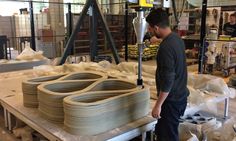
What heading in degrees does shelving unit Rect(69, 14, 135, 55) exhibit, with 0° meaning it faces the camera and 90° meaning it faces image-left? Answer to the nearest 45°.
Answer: approximately 0°

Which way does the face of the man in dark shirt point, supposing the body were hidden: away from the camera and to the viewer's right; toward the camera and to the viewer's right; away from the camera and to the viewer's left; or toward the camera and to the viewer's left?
away from the camera and to the viewer's left

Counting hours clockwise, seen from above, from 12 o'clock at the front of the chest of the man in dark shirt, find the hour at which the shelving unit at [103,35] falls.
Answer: The shelving unit is roughly at 1 o'clock from the man in dark shirt.

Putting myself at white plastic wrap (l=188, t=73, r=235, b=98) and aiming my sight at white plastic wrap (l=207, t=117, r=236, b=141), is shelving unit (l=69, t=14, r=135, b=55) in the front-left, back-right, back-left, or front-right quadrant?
back-right

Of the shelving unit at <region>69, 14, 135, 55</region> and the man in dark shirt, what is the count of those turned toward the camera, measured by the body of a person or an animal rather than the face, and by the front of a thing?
1

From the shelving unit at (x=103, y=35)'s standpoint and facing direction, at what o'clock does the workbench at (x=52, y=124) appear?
The workbench is roughly at 12 o'clock from the shelving unit.

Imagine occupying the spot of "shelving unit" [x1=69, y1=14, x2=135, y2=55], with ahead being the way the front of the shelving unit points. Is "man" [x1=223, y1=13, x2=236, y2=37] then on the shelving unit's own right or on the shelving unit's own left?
on the shelving unit's own left

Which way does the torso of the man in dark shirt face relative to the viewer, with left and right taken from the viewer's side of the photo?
facing away from the viewer and to the left of the viewer
